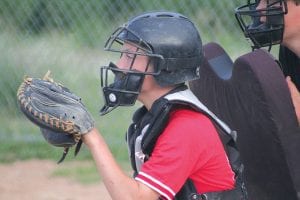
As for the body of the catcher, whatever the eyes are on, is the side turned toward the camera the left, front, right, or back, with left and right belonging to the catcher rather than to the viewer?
left

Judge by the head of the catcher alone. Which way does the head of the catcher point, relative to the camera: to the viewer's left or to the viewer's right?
to the viewer's left
